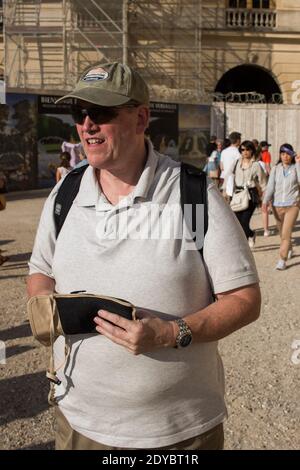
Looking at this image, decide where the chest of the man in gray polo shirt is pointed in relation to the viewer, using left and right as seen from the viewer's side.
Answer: facing the viewer and to the left of the viewer

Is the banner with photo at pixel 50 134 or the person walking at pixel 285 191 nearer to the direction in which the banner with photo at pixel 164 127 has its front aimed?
the person walking

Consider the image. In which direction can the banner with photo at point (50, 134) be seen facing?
toward the camera

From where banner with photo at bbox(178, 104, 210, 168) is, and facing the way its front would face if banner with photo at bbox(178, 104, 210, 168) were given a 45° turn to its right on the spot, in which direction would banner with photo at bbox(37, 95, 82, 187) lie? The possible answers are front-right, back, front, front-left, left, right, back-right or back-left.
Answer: front

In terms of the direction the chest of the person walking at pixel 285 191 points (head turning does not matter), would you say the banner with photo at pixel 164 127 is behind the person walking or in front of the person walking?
behind

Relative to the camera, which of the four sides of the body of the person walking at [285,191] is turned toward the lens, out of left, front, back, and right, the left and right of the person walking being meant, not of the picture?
front

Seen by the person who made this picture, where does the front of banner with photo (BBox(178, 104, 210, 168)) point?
facing the viewer

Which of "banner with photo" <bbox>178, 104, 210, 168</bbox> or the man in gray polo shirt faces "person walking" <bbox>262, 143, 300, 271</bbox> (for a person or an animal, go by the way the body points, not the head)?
the banner with photo

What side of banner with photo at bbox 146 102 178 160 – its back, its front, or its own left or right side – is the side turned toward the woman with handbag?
front

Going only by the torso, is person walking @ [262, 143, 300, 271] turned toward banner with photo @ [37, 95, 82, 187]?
no

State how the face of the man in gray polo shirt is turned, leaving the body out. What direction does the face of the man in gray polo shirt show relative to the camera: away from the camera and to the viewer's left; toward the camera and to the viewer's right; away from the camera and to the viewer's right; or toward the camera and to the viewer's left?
toward the camera and to the viewer's left

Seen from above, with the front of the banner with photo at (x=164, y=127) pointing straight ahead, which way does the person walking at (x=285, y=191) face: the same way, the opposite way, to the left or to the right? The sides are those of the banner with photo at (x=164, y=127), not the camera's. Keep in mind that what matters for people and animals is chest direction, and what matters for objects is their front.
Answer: the same way

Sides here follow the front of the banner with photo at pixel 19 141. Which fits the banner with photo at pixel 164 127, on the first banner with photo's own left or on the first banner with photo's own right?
on the first banner with photo's own left

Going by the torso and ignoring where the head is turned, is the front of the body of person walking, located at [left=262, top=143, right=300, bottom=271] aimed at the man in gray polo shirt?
yes
